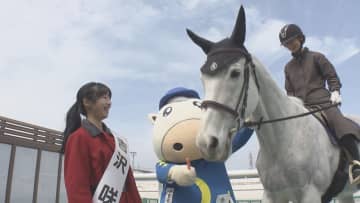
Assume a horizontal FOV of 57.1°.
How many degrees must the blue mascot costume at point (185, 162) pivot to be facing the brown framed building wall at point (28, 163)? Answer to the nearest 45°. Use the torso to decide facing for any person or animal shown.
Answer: approximately 135° to its right

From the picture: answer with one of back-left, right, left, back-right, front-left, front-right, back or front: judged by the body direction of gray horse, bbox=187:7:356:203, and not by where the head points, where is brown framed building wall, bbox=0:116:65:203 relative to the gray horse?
right

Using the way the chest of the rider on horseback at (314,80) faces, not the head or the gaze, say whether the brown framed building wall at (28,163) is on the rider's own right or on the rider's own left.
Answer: on the rider's own right

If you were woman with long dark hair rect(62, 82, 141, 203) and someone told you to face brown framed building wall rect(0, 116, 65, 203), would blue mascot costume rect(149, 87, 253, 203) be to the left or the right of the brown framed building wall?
right

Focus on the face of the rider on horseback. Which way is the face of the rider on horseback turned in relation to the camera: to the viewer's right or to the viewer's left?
to the viewer's left

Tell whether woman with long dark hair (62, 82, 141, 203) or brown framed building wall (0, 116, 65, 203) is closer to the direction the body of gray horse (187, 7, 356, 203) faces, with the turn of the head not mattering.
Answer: the woman with long dark hair

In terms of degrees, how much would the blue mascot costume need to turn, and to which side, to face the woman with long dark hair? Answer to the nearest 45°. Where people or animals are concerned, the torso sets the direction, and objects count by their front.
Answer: approximately 45° to its right

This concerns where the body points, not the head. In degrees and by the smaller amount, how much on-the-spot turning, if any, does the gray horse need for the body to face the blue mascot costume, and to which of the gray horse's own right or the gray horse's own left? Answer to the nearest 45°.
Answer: approximately 90° to the gray horse's own right

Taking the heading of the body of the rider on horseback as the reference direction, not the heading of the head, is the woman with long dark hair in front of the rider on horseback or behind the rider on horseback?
in front

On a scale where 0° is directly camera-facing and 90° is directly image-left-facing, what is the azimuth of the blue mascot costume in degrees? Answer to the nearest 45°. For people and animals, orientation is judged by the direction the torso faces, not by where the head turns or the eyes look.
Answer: approximately 0°

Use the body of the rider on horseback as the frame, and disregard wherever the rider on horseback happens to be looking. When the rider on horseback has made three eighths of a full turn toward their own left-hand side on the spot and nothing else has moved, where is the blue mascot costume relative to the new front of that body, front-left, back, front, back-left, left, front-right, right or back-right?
back
